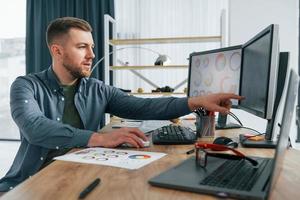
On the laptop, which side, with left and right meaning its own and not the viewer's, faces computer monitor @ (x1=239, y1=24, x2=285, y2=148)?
right

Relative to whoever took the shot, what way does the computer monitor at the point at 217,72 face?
facing the viewer and to the left of the viewer

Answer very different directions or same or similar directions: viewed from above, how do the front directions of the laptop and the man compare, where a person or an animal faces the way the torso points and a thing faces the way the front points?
very different directions

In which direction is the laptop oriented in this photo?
to the viewer's left

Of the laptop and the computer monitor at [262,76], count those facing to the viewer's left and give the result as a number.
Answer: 2

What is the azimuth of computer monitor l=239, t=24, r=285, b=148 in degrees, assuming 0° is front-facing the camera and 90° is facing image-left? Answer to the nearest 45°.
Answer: approximately 90°

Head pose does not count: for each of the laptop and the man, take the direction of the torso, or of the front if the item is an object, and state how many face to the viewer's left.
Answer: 1
